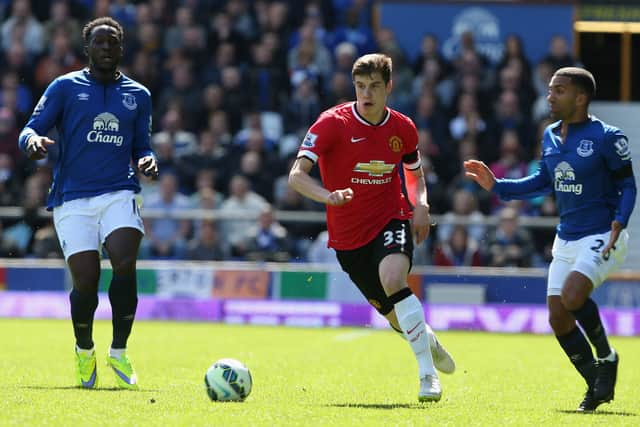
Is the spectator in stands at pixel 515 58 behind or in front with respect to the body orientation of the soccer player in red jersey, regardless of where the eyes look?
behind

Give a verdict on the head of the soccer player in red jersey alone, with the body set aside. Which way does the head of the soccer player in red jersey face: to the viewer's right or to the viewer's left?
to the viewer's left

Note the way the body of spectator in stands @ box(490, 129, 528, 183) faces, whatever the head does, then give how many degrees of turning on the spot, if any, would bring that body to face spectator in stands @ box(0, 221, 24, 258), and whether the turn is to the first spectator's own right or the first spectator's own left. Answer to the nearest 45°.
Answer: approximately 90° to the first spectator's own right

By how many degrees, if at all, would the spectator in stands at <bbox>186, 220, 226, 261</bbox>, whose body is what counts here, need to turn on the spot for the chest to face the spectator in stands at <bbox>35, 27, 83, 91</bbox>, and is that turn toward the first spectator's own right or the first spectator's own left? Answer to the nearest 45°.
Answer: approximately 135° to the first spectator's own right

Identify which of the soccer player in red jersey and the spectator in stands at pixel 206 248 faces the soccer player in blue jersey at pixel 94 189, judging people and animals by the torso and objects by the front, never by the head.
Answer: the spectator in stands

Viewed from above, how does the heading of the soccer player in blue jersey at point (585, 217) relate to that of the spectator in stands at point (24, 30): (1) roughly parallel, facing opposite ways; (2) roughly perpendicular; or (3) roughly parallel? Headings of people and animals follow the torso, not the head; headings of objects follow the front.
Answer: roughly perpendicular

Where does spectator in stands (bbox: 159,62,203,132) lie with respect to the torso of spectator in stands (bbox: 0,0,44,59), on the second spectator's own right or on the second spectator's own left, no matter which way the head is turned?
on the second spectator's own left
